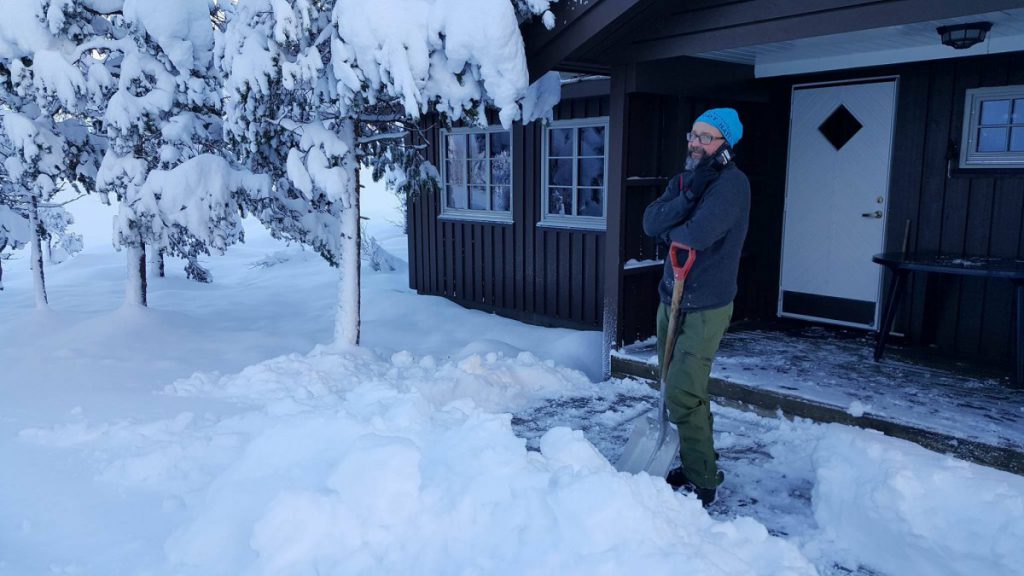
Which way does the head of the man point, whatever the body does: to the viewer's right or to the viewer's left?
to the viewer's left

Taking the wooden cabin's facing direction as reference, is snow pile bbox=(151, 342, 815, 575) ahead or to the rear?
ahead

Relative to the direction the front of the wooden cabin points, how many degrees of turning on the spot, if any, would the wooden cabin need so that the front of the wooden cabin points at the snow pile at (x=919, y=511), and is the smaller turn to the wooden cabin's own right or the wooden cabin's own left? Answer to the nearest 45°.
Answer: approximately 45° to the wooden cabin's own left

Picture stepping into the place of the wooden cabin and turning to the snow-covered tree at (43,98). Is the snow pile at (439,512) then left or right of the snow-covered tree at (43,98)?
left

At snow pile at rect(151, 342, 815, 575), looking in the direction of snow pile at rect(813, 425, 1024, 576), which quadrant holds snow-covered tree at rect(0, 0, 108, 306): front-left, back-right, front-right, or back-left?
back-left

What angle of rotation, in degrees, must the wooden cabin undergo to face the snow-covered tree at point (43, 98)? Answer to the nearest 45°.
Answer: approximately 45° to its right

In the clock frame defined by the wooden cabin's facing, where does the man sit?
The man is roughly at 11 o'clock from the wooden cabin.

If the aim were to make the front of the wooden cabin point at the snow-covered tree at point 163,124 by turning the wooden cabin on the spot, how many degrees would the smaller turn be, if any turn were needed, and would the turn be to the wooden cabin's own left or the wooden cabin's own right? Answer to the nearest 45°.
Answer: approximately 45° to the wooden cabin's own right

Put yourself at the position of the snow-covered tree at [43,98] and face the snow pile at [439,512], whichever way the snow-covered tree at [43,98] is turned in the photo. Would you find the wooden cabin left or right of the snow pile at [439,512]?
left

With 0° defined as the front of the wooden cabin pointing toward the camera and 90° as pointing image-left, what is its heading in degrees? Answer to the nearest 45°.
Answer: approximately 45°
